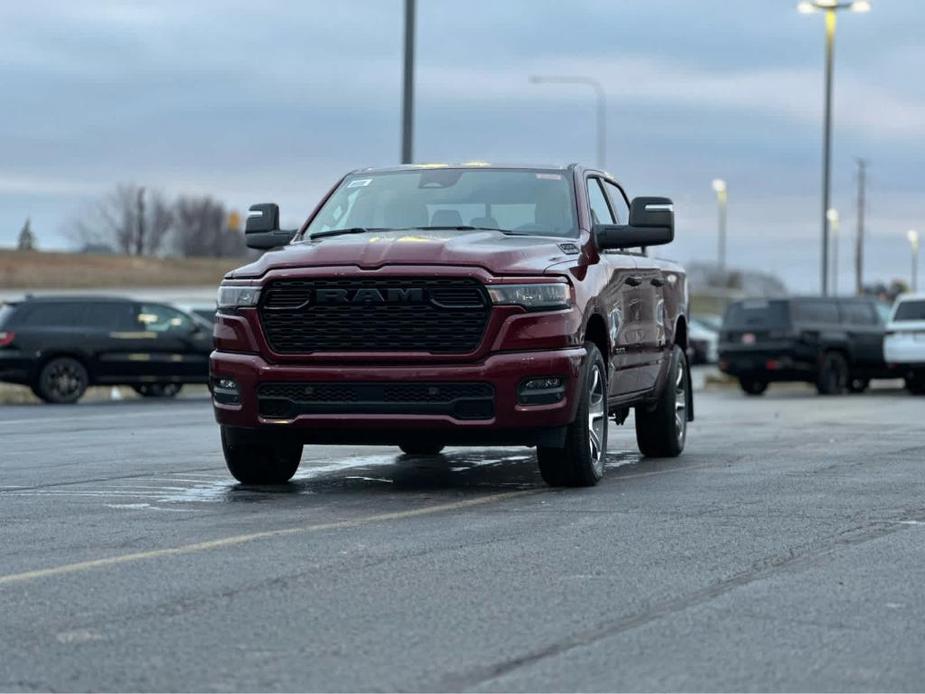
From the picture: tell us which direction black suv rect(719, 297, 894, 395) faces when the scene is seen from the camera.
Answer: facing away from the viewer and to the right of the viewer

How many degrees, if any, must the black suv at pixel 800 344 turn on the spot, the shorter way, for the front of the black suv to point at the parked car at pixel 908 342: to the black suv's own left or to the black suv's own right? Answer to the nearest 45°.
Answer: approximately 45° to the black suv's own right

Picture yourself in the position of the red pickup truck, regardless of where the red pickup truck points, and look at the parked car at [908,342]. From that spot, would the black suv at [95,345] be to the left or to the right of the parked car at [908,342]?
left

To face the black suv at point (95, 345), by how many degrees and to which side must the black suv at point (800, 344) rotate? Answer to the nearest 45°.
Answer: approximately 180°

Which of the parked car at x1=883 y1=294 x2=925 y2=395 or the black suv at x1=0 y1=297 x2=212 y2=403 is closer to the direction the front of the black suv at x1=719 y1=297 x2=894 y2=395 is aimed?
the parked car
